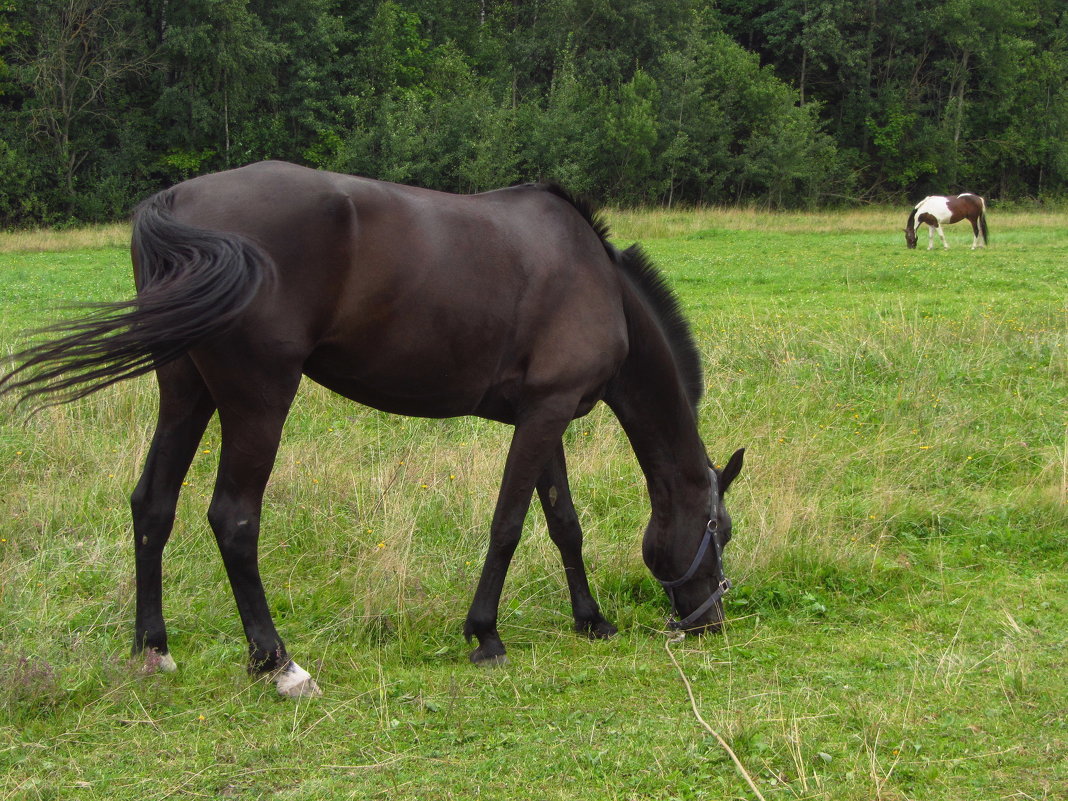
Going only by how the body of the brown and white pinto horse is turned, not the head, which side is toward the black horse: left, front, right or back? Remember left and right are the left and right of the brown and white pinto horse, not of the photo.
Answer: left

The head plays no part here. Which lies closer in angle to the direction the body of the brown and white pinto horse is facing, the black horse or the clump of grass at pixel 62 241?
the clump of grass

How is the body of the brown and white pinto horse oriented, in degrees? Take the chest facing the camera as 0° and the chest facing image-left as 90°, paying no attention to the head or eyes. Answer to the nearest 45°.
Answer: approximately 90°
